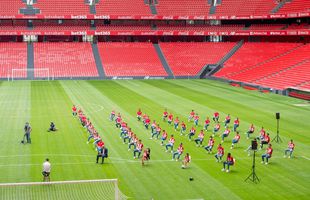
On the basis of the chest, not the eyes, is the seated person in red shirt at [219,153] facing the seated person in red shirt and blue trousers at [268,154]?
no

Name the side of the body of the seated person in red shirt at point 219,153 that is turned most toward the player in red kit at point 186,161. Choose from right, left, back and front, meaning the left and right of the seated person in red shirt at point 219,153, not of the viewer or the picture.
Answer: front

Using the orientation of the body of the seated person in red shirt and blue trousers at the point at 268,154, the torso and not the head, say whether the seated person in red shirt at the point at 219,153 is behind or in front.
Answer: in front

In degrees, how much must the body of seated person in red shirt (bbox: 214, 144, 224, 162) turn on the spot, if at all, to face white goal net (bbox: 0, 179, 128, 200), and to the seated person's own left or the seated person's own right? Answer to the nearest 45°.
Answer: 0° — they already face it

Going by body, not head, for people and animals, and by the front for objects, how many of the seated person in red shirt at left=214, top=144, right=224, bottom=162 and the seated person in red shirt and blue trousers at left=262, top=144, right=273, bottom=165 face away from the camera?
0

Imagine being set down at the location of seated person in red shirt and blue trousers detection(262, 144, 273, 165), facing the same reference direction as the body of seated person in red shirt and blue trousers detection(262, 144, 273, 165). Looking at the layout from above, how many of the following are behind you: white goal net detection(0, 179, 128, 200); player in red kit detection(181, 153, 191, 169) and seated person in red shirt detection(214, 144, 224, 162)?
0

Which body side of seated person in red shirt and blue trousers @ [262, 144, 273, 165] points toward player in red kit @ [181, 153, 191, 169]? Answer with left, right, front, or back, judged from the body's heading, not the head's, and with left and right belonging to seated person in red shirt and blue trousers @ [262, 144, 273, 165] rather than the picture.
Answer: front

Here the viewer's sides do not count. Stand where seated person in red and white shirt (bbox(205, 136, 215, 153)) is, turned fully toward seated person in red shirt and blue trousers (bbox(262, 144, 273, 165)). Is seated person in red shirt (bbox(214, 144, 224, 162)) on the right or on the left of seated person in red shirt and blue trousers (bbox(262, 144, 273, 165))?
right

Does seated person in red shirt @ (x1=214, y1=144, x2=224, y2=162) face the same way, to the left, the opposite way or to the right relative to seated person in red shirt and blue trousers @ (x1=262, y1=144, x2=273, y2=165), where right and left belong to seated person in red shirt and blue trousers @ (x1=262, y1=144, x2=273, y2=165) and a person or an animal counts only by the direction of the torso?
the same way

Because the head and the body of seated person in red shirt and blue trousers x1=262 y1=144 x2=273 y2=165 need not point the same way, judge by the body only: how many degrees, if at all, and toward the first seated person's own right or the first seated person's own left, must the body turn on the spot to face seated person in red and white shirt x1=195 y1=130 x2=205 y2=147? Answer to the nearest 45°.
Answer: approximately 90° to the first seated person's own right

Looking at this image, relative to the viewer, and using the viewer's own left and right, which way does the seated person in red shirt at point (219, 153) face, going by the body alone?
facing the viewer and to the left of the viewer

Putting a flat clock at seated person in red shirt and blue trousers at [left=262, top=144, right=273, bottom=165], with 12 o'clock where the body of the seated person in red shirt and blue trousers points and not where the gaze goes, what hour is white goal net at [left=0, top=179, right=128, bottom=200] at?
The white goal net is roughly at 12 o'clock from the seated person in red shirt and blue trousers.

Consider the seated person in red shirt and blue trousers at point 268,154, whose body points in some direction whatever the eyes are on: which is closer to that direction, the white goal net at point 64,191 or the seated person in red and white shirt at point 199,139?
the white goal net
